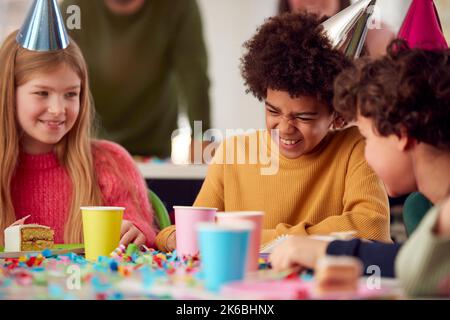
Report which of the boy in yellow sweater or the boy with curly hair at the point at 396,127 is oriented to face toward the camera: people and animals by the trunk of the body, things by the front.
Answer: the boy in yellow sweater

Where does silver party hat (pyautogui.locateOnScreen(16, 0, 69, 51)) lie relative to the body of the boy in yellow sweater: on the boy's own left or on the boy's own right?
on the boy's own right

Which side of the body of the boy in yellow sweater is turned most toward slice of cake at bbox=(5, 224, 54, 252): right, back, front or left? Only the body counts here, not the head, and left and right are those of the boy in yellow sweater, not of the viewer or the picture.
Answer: right

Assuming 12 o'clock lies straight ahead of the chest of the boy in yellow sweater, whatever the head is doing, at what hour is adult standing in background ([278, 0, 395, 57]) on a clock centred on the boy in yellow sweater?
The adult standing in background is roughly at 6 o'clock from the boy in yellow sweater.

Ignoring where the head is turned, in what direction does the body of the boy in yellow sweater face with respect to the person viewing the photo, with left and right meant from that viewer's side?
facing the viewer

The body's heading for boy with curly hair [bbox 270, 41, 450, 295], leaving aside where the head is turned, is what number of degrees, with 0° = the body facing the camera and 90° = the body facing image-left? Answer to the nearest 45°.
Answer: approximately 135°

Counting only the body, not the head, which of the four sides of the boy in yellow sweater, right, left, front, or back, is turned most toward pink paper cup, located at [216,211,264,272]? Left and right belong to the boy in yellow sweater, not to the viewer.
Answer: front

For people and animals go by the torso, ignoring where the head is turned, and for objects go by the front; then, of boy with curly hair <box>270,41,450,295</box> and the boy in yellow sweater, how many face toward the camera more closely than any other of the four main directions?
1

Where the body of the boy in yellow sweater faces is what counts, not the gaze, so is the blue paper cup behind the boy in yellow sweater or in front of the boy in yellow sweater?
in front

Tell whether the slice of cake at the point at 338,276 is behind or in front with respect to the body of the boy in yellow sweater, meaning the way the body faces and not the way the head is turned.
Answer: in front

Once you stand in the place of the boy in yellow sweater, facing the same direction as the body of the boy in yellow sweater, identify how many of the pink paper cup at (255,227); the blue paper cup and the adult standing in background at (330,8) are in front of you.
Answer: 2

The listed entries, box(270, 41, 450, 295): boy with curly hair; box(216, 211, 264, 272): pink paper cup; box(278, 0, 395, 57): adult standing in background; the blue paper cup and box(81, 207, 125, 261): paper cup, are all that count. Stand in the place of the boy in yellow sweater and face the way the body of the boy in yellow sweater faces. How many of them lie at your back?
1

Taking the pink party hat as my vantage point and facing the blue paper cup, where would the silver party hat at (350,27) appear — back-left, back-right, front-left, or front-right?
front-right
